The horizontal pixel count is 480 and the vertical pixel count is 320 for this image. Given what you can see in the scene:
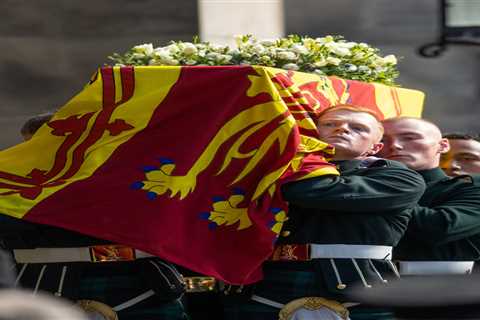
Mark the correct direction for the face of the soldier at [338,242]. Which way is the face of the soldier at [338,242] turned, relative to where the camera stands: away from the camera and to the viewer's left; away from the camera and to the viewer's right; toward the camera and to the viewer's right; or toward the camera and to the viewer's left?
toward the camera and to the viewer's left

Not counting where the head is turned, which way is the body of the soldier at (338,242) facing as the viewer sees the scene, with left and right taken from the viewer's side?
facing the viewer and to the left of the viewer

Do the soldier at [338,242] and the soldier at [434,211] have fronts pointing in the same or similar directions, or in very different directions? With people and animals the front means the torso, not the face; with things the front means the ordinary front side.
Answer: same or similar directions

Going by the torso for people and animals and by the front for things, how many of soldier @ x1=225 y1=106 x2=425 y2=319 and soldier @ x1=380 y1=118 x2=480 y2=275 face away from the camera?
0

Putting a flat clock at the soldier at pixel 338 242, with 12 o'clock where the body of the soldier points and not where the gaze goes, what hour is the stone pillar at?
The stone pillar is roughly at 4 o'clock from the soldier.

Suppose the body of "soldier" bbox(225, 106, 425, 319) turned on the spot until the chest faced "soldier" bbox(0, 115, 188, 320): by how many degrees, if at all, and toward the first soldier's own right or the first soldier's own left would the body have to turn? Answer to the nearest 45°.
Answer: approximately 45° to the first soldier's own right

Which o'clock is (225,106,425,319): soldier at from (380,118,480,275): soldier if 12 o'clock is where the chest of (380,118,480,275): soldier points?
(225,106,425,319): soldier is roughly at 12 o'clock from (380,118,480,275): soldier.

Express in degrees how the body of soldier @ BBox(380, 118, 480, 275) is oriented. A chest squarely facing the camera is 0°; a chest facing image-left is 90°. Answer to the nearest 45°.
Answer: approximately 45°

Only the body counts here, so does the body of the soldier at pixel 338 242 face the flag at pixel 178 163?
no

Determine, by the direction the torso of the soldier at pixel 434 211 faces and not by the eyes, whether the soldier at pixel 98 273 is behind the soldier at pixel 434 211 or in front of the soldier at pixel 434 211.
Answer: in front

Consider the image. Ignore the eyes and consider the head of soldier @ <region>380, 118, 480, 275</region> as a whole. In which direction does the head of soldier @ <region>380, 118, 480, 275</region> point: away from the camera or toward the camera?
toward the camera
